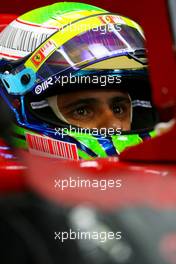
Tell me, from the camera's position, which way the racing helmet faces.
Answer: facing the viewer and to the right of the viewer
